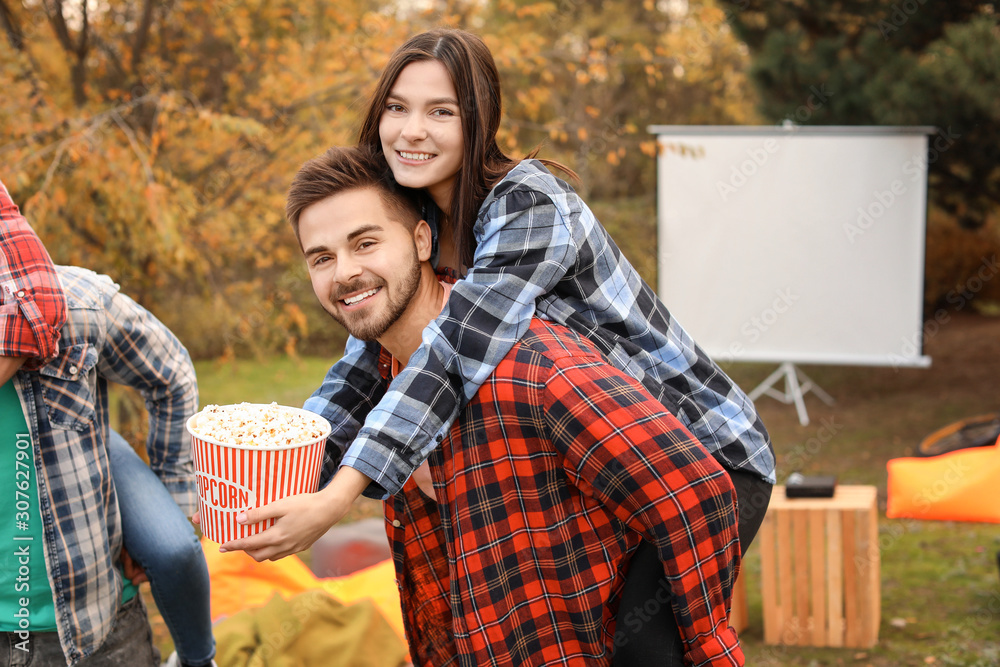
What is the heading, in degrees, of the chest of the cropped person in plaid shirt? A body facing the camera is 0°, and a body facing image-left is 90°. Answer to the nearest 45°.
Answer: approximately 0°

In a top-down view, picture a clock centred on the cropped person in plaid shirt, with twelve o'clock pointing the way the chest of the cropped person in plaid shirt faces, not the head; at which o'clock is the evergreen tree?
The evergreen tree is roughly at 8 o'clock from the cropped person in plaid shirt.

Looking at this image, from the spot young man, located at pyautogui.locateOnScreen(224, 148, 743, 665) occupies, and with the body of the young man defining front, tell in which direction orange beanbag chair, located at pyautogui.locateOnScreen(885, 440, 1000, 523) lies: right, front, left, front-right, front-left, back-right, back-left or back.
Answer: back

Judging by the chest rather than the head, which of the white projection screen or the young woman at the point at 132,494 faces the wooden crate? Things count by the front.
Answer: the white projection screen

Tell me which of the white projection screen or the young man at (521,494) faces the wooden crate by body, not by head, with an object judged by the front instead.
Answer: the white projection screen

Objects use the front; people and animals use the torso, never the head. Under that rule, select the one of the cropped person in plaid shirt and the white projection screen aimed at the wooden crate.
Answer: the white projection screen

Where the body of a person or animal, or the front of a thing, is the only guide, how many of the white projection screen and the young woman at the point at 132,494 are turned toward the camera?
2

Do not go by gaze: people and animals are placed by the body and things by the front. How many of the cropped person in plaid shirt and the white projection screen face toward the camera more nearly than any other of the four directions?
2

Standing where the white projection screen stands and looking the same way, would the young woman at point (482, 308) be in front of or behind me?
in front

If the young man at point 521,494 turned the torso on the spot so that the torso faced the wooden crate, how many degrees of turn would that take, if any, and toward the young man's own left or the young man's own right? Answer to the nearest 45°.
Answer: approximately 180°
